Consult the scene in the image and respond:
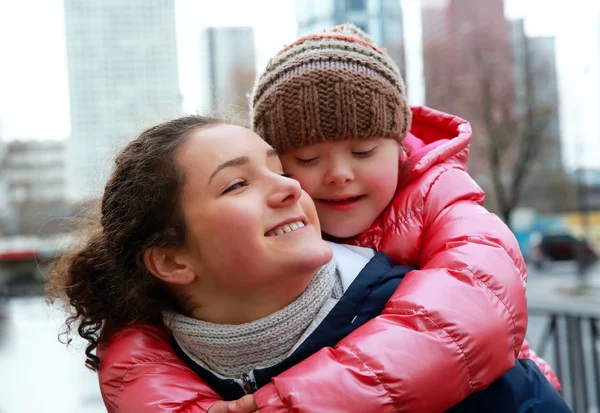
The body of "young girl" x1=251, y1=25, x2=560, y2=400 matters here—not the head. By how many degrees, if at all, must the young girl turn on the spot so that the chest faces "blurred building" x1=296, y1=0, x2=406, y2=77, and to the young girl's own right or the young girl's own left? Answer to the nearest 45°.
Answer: approximately 135° to the young girl's own right

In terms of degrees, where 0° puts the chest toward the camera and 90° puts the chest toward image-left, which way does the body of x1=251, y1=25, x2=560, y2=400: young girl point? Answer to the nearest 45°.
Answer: approximately 45°

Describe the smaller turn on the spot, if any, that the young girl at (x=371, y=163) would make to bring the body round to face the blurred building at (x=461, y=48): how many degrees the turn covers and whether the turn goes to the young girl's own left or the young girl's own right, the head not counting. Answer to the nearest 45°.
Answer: approximately 135° to the young girl's own right

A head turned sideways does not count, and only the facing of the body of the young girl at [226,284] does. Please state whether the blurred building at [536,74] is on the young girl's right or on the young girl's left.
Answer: on the young girl's left

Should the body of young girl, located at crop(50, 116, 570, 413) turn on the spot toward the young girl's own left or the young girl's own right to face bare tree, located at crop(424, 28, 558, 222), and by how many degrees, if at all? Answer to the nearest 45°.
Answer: approximately 135° to the young girl's own left

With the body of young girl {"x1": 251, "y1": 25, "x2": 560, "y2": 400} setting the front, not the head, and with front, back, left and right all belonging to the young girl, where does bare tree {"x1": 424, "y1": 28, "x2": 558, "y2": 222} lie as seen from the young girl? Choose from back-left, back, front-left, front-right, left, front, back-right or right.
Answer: back-right

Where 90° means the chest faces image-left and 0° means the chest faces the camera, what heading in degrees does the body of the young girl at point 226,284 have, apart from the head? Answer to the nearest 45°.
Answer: approximately 315°
